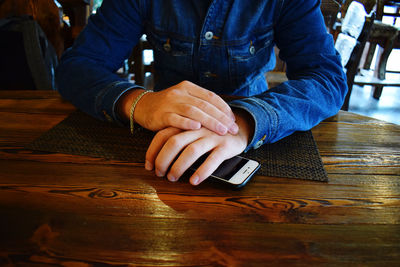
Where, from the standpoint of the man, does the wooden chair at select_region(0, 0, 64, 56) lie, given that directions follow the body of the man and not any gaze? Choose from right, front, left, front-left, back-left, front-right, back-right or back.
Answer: back-right

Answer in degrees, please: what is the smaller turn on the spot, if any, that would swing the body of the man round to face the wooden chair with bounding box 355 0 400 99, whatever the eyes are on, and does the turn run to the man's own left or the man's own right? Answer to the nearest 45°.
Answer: approximately 135° to the man's own left

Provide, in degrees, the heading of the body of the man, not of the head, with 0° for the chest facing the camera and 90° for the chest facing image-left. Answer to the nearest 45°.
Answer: approximately 0°
